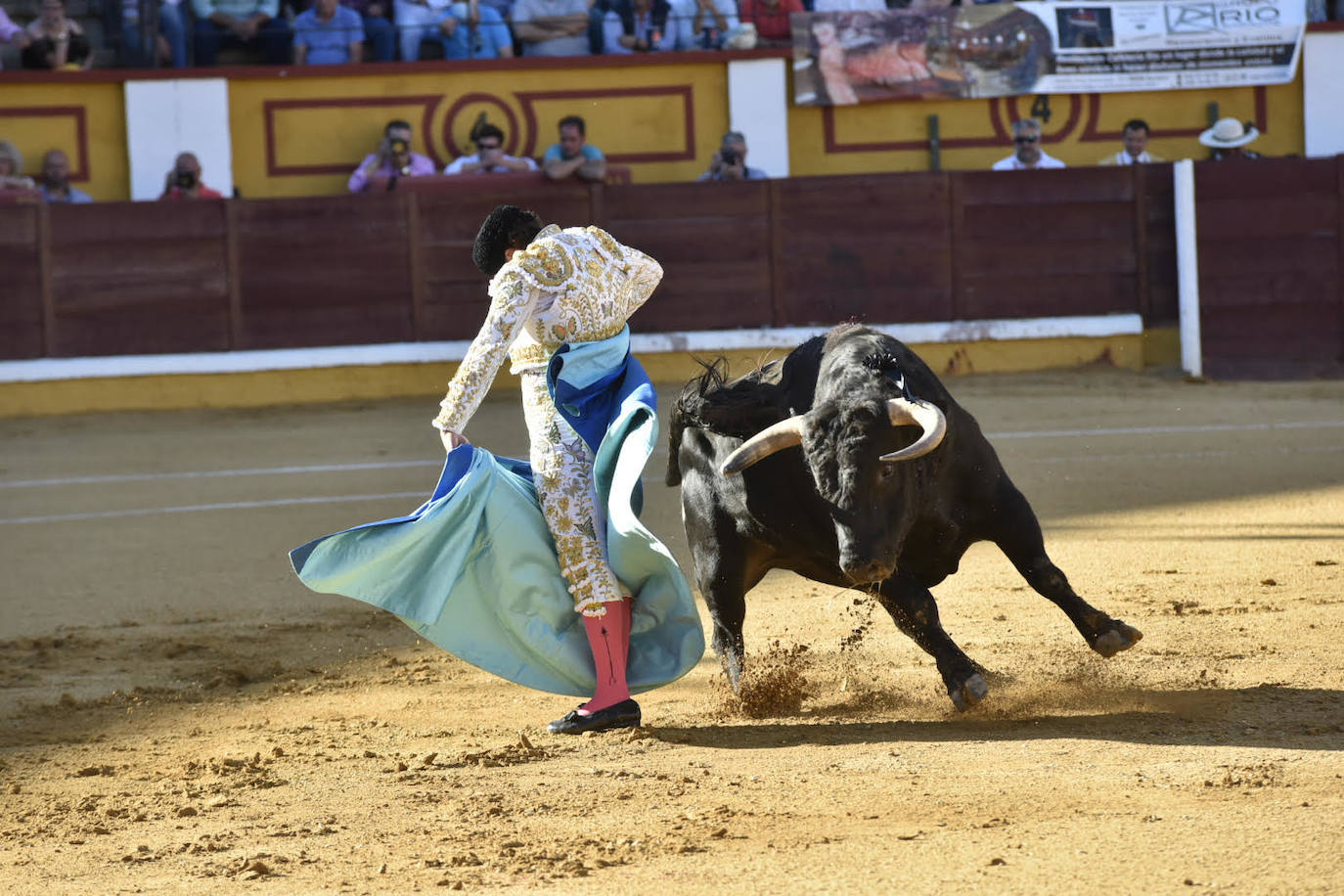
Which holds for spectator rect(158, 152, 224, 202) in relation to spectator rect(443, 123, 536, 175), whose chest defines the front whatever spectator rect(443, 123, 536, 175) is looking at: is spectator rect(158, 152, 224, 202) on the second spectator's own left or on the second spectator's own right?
on the second spectator's own right

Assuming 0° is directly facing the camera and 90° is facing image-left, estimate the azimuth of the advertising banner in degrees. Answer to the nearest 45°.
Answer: approximately 0°

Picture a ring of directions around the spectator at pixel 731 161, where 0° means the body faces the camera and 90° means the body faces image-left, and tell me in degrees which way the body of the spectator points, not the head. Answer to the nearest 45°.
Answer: approximately 0°

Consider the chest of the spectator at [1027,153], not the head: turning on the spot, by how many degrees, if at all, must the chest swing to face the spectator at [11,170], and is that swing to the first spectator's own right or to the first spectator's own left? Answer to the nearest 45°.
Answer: approximately 90° to the first spectator's own right
